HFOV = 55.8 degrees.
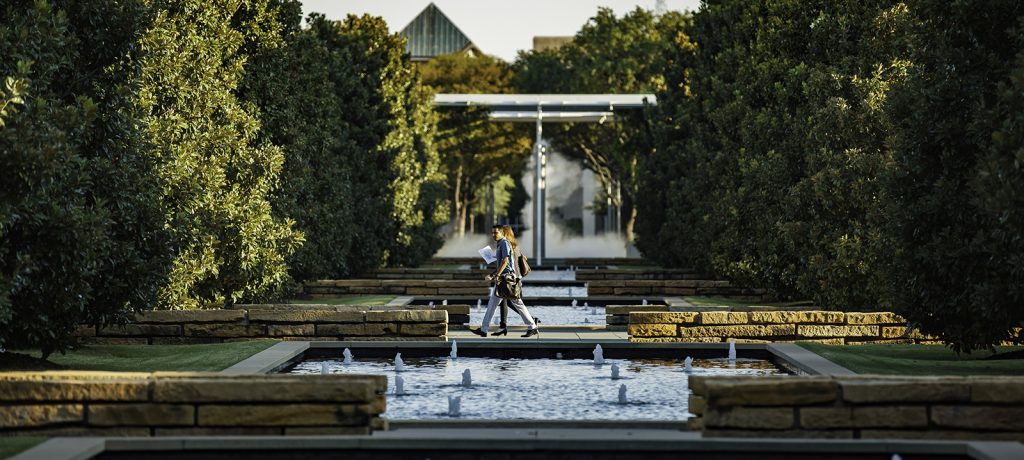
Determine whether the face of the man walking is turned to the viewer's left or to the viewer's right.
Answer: to the viewer's left

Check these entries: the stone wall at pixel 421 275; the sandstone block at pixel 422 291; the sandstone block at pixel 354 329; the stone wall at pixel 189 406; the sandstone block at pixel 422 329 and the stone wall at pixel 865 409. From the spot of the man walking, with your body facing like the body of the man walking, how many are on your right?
2

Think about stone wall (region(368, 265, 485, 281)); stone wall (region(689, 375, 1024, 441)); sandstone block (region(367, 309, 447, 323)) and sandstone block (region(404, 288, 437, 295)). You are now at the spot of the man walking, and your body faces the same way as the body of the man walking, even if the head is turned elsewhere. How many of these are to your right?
2

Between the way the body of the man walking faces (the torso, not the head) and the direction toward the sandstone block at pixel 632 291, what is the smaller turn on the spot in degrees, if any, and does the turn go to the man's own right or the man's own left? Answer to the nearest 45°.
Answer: approximately 90° to the man's own right

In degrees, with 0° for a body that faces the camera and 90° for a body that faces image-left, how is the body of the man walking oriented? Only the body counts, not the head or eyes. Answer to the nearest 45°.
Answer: approximately 90°

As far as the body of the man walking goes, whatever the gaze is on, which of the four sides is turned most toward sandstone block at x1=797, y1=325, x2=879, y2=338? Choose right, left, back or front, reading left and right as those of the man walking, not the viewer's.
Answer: back

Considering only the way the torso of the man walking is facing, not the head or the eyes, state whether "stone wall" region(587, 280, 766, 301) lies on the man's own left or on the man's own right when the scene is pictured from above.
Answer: on the man's own right

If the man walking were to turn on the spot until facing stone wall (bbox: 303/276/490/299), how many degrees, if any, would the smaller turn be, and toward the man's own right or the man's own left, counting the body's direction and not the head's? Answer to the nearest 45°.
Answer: approximately 90° to the man's own right

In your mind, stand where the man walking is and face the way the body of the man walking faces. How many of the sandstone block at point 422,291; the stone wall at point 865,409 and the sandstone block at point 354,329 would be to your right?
1

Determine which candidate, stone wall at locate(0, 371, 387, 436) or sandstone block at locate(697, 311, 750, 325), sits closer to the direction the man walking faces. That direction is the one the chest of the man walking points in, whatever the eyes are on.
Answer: the stone wall
